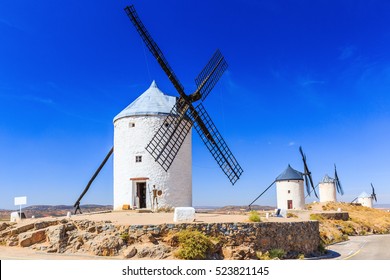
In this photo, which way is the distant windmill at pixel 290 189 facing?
to the viewer's right

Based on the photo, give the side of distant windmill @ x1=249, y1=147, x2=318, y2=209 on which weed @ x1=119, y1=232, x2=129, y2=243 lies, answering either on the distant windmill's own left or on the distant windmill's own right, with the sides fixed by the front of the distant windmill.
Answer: on the distant windmill's own right

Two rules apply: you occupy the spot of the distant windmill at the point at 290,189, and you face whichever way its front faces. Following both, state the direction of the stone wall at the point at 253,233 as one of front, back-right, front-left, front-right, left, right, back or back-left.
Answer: front

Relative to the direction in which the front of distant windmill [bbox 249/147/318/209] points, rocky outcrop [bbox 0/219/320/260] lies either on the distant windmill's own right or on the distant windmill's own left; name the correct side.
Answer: on the distant windmill's own right

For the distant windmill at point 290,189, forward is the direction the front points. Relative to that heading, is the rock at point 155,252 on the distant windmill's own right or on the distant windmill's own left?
on the distant windmill's own right

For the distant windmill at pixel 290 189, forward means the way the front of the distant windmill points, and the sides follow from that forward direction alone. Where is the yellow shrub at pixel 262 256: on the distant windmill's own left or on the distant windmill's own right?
on the distant windmill's own right
